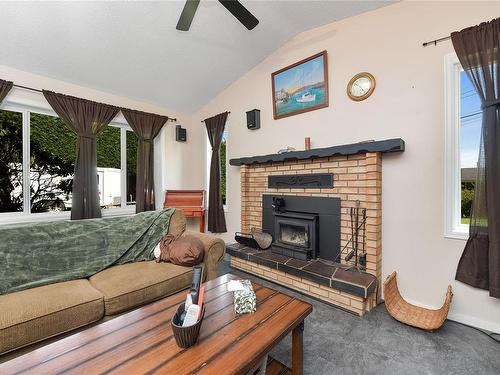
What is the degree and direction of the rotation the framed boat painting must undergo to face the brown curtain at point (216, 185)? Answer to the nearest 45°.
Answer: approximately 90° to its right

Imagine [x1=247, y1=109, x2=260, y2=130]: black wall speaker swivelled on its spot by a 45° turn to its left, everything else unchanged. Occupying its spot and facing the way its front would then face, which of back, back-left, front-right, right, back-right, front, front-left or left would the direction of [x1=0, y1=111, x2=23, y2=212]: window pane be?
right

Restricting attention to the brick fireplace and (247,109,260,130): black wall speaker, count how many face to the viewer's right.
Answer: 0

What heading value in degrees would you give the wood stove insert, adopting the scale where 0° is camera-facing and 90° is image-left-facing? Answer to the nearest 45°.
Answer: approximately 45°

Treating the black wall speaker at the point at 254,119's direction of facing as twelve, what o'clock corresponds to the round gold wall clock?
The round gold wall clock is roughly at 9 o'clock from the black wall speaker.

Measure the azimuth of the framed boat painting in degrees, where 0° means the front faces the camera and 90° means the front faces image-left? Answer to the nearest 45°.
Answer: approximately 45°

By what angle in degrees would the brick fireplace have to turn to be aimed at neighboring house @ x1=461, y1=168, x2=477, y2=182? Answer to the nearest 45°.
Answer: approximately 135° to its left

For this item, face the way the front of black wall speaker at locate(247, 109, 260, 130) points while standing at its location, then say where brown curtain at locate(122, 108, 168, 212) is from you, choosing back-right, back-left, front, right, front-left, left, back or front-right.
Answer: front-right

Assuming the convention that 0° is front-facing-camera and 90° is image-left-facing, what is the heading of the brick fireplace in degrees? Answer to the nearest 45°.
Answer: approximately 45°

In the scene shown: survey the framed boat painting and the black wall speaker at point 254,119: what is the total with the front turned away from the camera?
0

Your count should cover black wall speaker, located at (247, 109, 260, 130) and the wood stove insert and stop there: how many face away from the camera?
0

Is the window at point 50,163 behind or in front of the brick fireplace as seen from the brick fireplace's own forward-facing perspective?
in front
